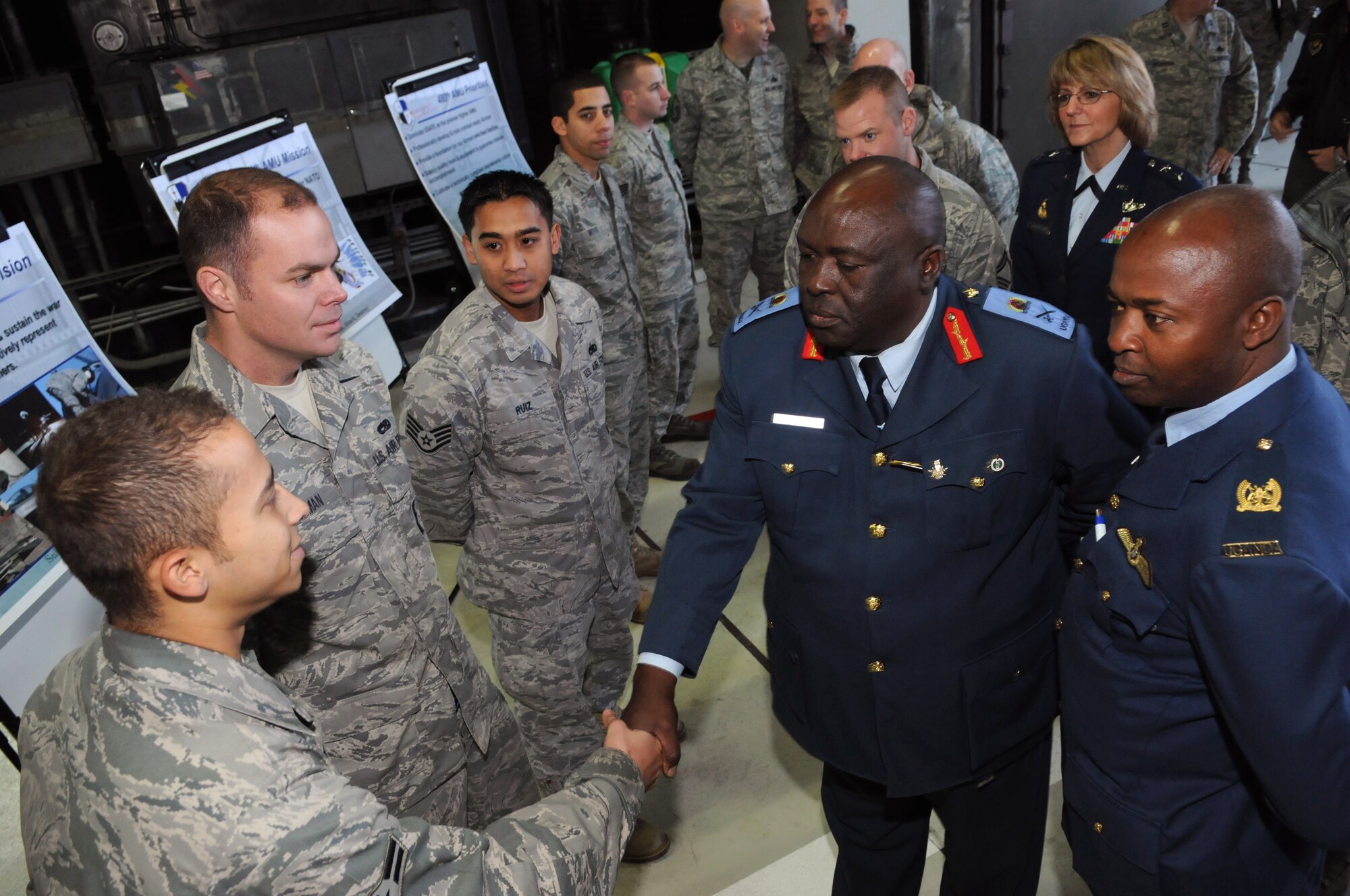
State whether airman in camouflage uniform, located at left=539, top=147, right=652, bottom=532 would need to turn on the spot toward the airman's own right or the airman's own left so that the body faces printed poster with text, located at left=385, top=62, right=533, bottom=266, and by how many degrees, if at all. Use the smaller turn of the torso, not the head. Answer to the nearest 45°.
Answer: approximately 180°

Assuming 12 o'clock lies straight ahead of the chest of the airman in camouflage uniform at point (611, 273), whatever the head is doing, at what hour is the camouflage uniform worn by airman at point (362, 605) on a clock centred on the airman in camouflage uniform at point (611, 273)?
the camouflage uniform worn by airman at point (362, 605) is roughly at 2 o'clock from the airman in camouflage uniform at point (611, 273).

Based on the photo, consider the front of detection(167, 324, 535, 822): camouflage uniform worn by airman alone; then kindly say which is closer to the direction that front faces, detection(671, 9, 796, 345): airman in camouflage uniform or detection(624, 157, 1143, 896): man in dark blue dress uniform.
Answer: the man in dark blue dress uniform

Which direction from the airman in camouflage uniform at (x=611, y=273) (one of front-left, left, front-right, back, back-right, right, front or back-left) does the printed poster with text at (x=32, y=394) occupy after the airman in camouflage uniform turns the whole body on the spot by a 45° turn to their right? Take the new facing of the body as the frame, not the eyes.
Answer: front-right

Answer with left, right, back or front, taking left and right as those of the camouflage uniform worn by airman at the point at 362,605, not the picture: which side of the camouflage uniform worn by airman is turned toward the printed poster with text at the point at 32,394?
back

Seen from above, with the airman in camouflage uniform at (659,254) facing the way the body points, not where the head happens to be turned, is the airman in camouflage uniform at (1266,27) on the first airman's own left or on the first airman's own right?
on the first airman's own left

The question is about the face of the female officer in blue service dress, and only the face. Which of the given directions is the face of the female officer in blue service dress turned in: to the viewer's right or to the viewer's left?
to the viewer's left

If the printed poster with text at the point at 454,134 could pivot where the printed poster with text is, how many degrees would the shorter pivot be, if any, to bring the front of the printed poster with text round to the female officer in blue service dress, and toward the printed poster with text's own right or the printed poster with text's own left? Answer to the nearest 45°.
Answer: approximately 45° to the printed poster with text's own left

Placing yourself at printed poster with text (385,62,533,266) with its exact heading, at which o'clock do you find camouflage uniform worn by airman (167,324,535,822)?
The camouflage uniform worn by airman is roughly at 12 o'clock from the printed poster with text.

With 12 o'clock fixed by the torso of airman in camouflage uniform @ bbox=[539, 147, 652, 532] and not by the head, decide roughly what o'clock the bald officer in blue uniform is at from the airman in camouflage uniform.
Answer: The bald officer in blue uniform is roughly at 1 o'clock from the airman in camouflage uniform.

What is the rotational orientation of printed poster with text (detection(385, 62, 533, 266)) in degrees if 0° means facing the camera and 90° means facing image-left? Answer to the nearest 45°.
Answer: approximately 0°
